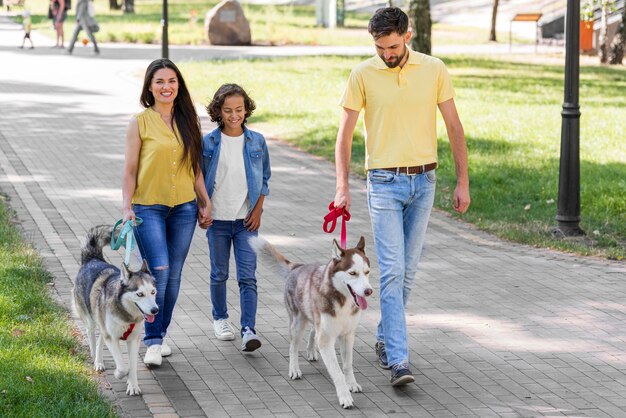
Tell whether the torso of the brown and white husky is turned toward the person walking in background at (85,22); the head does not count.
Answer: no

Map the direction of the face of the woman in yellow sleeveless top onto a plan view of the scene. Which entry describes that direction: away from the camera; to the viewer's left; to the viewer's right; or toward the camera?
toward the camera

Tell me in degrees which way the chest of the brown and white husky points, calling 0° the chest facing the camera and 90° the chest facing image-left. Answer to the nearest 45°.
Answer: approximately 315°

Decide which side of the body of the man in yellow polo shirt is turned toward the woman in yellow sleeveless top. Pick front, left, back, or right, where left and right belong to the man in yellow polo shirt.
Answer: right

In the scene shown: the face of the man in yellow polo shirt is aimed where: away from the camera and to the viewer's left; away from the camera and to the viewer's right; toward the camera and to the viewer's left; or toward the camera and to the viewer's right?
toward the camera and to the viewer's left

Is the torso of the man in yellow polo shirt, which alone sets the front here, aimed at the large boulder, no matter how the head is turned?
no

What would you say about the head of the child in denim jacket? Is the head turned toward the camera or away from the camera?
toward the camera

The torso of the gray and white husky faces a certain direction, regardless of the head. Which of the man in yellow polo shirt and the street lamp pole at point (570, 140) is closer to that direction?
the man in yellow polo shirt

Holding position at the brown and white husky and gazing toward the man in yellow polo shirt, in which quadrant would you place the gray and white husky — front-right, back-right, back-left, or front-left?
back-left

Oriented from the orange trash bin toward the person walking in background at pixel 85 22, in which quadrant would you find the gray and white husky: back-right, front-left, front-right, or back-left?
front-left

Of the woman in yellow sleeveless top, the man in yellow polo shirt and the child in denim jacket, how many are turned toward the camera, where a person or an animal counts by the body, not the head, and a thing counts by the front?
3

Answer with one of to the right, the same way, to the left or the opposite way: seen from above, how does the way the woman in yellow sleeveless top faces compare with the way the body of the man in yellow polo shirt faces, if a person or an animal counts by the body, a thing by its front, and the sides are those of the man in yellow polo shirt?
the same way

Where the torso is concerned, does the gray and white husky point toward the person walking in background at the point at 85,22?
no

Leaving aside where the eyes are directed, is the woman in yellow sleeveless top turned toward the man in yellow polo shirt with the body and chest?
no

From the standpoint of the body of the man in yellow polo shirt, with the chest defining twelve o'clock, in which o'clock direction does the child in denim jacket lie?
The child in denim jacket is roughly at 4 o'clock from the man in yellow polo shirt.

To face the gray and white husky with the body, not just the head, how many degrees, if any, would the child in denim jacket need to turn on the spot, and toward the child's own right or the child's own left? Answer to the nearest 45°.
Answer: approximately 45° to the child's own right

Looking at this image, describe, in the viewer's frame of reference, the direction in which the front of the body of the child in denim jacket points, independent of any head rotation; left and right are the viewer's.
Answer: facing the viewer

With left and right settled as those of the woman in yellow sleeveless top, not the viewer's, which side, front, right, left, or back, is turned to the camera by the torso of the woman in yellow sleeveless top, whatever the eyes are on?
front
